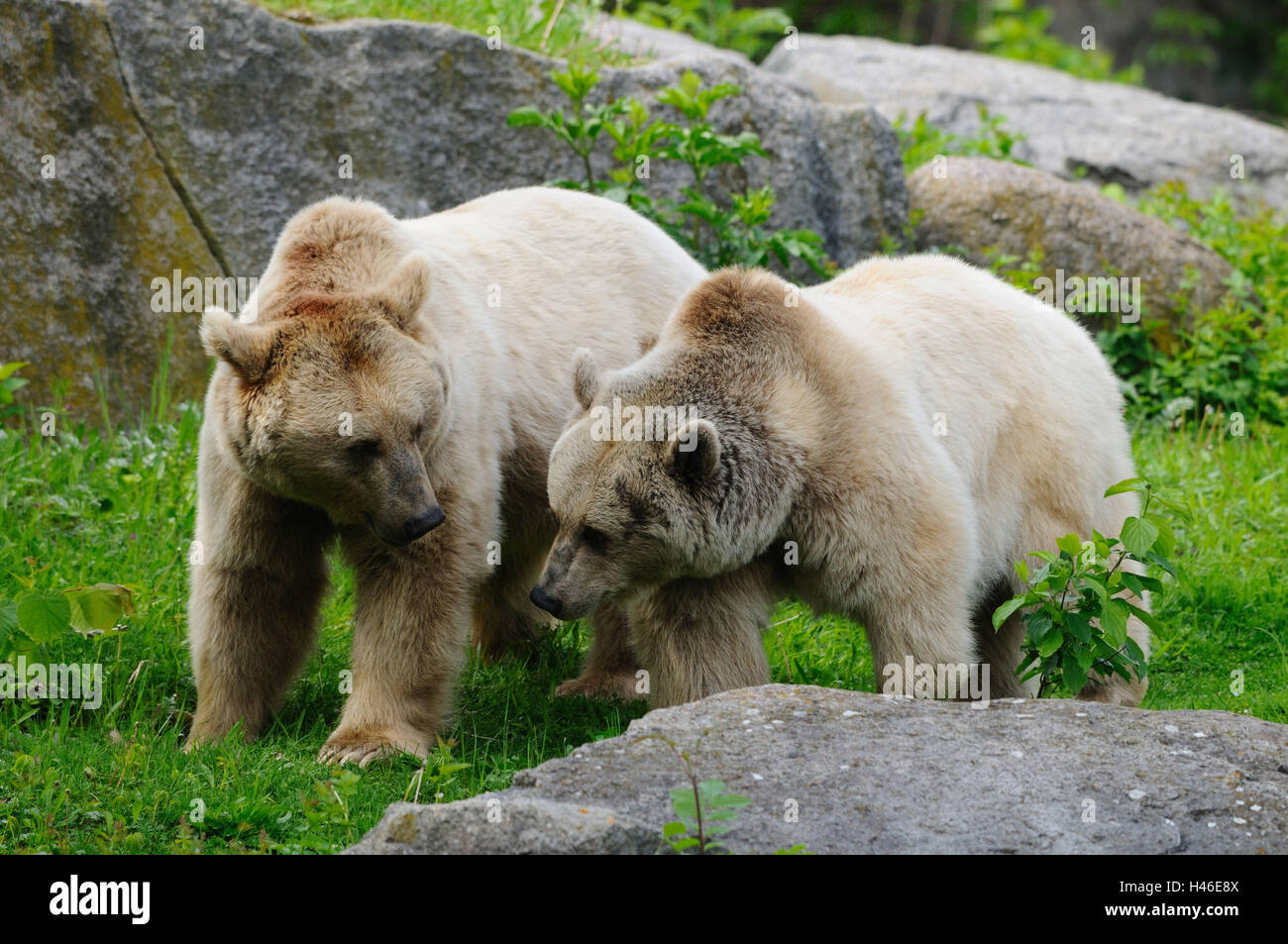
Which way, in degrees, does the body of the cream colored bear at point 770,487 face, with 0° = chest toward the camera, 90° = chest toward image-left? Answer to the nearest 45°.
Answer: approximately 45°

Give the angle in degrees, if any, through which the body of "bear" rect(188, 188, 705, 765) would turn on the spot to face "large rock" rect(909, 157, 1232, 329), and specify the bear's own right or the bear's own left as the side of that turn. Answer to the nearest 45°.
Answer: approximately 180°

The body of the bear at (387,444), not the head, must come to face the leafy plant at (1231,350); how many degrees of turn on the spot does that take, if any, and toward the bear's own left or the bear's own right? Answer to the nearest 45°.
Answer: approximately 180°

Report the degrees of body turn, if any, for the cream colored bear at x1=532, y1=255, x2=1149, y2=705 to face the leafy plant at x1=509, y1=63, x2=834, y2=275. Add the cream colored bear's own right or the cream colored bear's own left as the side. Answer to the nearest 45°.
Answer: approximately 135° to the cream colored bear's own right

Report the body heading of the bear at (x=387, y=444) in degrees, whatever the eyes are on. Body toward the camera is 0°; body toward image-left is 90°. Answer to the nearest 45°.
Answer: approximately 45°

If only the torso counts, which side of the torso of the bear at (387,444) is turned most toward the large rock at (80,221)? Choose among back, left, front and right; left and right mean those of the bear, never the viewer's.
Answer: right
